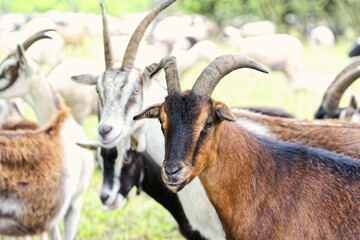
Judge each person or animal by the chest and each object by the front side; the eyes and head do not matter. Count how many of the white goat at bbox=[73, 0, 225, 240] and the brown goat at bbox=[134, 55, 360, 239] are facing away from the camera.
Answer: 0

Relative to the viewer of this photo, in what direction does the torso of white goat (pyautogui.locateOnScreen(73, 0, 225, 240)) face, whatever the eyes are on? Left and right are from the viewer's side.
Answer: facing the viewer and to the left of the viewer

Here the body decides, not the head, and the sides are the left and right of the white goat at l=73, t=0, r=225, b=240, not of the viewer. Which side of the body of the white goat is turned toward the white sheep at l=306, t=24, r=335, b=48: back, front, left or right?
back

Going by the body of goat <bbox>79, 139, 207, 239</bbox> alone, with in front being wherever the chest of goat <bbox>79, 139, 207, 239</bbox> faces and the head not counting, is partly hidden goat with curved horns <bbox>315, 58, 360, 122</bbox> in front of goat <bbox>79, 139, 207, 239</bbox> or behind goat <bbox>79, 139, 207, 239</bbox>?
behind

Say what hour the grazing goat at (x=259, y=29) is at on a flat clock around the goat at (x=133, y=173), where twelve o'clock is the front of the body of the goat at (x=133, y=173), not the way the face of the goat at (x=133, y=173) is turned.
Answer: the grazing goat at (x=259, y=29) is roughly at 5 o'clock from the goat at (x=133, y=173).

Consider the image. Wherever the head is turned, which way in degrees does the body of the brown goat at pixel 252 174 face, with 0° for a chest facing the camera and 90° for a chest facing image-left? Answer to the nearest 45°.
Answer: approximately 45°

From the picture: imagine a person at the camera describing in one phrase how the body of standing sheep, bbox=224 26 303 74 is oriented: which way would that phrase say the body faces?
to the viewer's left

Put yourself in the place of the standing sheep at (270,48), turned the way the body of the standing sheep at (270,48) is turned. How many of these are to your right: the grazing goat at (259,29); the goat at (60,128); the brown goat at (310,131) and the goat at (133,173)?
1
